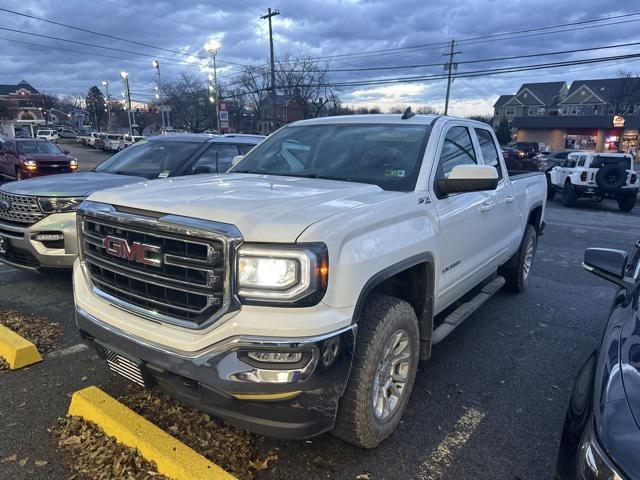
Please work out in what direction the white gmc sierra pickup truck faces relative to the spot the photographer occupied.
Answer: facing the viewer and to the left of the viewer

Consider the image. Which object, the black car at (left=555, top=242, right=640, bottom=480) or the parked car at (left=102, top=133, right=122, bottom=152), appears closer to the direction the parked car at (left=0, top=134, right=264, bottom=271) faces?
the black car

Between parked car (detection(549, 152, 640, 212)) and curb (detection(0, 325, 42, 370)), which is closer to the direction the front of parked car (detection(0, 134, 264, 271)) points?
the curb

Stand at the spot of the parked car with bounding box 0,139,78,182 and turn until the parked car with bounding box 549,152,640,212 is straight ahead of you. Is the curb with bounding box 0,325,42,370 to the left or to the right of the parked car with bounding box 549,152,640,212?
right

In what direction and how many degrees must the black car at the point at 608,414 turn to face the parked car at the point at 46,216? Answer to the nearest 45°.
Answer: approximately 90° to its right

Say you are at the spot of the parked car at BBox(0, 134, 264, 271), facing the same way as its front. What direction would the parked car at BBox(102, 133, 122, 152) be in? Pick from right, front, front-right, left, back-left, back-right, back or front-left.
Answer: back-right

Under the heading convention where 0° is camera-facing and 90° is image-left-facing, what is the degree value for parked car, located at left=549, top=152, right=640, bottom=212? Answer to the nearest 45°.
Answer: approximately 135°

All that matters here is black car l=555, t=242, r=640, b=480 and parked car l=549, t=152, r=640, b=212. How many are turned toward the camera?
1

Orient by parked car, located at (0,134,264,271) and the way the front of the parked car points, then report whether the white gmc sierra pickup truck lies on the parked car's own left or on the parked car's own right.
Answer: on the parked car's own left

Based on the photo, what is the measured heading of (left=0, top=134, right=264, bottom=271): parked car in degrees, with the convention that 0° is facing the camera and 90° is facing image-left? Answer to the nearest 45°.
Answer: approximately 45°

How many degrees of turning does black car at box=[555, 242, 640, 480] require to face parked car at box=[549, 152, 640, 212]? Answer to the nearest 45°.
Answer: approximately 180°

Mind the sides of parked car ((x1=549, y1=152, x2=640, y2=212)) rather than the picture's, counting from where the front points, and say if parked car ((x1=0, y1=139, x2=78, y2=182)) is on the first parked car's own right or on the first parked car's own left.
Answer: on the first parked car's own left

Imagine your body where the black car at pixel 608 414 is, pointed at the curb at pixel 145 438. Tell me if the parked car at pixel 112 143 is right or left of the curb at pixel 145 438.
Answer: right

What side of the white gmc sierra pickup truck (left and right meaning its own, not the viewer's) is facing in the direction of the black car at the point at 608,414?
left

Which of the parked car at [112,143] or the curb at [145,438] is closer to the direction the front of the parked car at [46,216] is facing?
the curb
